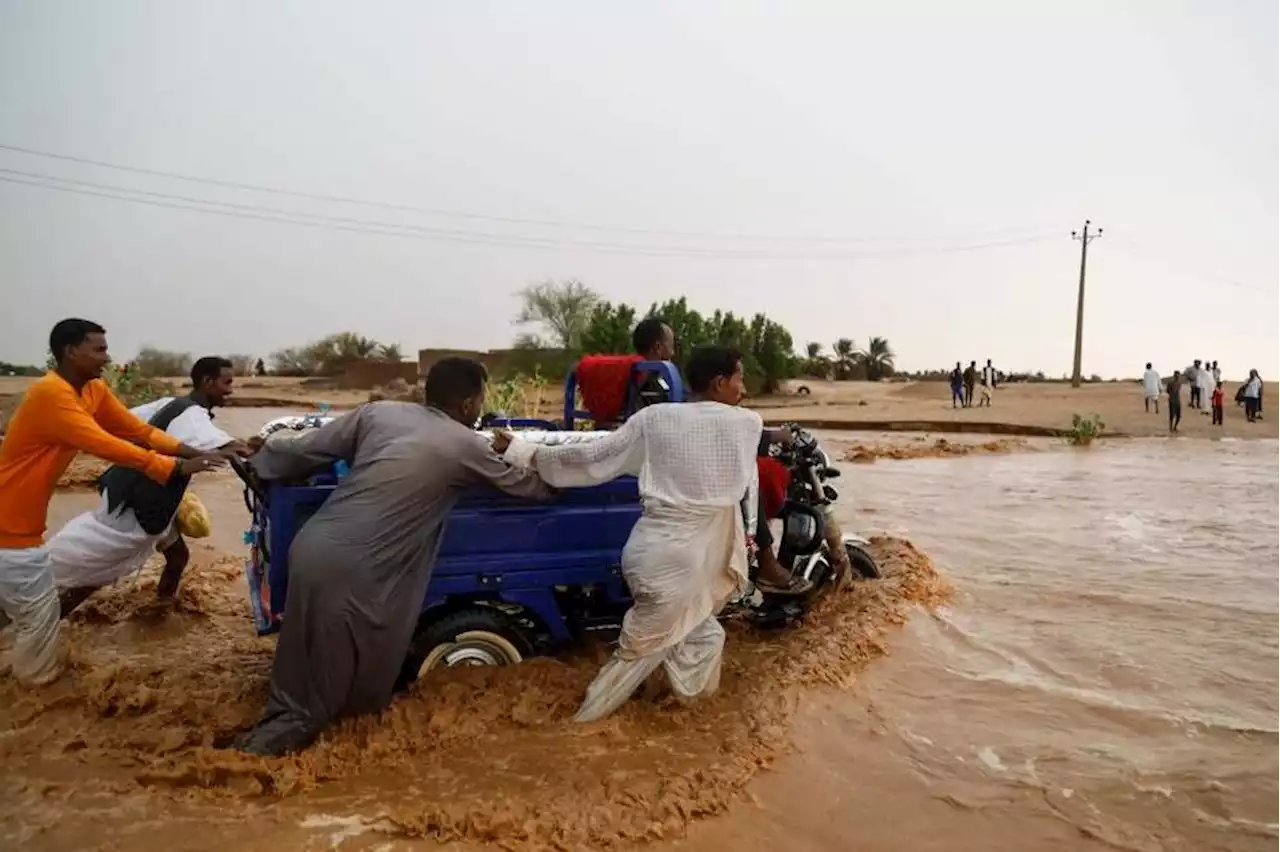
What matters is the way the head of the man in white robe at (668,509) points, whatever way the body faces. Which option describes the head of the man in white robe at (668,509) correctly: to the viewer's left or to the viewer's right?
to the viewer's right

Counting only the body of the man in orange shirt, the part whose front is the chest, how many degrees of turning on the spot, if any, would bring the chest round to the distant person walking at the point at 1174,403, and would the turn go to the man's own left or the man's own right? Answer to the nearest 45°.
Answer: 0° — they already face them

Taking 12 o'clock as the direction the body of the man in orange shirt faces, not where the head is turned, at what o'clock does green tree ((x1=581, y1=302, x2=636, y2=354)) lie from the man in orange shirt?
The green tree is roughly at 10 o'clock from the man in orange shirt.

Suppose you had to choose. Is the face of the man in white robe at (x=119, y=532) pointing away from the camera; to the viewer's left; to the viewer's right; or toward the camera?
to the viewer's right

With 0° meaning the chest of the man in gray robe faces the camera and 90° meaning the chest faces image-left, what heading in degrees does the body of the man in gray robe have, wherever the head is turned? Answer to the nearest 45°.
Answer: approximately 225°

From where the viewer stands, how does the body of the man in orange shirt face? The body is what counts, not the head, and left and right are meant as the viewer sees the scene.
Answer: facing to the right of the viewer

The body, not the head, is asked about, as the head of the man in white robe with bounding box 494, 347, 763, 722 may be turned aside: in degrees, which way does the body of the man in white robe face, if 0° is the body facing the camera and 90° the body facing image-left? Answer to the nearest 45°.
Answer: approximately 225°

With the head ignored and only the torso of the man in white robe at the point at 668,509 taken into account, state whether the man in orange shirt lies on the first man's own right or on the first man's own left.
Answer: on the first man's own left

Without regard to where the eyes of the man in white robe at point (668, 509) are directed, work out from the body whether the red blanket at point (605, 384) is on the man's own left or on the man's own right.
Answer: on the man's own left

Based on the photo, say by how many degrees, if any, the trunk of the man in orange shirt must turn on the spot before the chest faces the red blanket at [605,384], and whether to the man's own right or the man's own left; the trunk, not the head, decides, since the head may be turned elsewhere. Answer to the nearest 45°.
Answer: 0° — they already face it

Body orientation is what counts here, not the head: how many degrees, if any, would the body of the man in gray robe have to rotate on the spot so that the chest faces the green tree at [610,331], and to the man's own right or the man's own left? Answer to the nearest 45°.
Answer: approximately 45° to the man's own left
